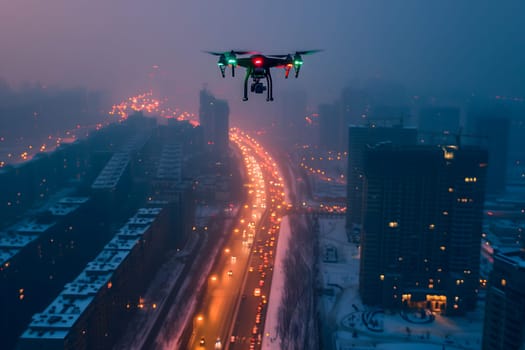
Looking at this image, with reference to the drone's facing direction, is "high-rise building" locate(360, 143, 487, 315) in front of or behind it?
behind

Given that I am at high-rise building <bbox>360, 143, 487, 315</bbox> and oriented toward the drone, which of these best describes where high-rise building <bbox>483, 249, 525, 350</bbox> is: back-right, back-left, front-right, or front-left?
front-left

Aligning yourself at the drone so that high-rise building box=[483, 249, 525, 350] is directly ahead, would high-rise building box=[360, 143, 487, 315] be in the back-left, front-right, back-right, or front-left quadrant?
front-left

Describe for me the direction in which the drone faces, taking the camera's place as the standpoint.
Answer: facing the viewer

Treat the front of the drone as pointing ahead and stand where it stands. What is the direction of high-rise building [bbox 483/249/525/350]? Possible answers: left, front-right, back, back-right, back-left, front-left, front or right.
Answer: back-left

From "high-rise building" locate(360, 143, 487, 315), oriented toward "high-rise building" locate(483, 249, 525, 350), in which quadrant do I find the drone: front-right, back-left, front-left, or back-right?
front-right

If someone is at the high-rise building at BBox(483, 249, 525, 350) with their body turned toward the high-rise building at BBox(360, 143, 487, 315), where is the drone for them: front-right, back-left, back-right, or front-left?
back-left

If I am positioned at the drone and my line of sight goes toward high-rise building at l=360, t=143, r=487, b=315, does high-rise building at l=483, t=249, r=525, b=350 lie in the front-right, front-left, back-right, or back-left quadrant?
front-right

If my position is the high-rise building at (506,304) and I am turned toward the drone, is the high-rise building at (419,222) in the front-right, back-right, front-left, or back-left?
back-right
